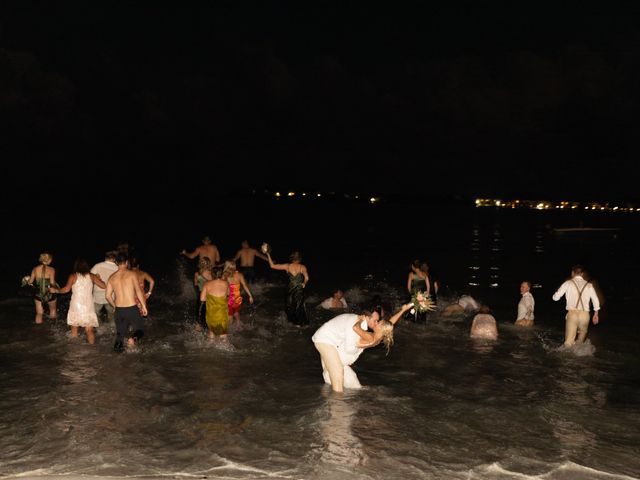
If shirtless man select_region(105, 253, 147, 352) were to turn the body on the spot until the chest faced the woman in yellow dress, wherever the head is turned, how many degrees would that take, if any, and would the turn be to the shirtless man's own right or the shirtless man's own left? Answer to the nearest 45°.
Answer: approximately 90° to the shirtless man's own right

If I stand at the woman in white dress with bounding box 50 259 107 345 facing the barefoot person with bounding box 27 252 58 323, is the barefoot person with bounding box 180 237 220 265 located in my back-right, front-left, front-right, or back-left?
front-right

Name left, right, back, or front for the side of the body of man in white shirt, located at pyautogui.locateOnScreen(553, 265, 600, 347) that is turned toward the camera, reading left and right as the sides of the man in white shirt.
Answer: back

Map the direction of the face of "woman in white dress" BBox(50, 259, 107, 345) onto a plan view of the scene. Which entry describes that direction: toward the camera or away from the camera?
away from the camera

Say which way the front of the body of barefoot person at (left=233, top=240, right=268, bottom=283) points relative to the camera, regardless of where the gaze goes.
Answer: away from the camera

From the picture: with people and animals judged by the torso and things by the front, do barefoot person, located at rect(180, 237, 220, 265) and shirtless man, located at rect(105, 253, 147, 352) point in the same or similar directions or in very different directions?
same or similar directions

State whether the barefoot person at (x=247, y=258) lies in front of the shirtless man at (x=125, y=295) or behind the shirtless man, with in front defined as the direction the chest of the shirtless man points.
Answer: in front

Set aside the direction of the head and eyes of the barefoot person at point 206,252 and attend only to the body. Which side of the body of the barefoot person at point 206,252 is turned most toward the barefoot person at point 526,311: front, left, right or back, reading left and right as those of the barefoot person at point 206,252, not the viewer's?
right

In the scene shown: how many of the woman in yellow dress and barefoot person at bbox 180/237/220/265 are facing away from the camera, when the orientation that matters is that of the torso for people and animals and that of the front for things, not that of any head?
2

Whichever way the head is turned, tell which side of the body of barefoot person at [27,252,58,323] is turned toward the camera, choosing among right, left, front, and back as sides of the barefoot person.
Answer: back

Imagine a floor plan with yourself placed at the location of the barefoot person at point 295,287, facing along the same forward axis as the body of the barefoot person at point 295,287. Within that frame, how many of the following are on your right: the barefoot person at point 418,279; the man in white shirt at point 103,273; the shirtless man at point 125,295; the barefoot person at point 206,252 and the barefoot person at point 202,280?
1

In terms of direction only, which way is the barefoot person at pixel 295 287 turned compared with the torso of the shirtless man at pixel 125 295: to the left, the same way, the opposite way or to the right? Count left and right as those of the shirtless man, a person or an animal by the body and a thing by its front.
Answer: the same way

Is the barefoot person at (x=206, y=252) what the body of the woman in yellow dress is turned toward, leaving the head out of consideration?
yes

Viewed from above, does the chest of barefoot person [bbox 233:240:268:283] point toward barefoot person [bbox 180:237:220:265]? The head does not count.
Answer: no

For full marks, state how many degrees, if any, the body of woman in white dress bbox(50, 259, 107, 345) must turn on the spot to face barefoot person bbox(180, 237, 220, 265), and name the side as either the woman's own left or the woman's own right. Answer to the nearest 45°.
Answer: approximately 45° to the woman's own right

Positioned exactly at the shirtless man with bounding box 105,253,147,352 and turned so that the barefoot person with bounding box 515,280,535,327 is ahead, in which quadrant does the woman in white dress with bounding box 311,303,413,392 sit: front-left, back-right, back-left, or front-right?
front-right

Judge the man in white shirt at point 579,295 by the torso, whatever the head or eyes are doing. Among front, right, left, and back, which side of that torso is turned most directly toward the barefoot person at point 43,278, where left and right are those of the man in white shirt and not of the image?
left

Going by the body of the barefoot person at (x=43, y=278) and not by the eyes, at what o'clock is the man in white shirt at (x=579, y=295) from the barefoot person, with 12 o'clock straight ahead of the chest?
The man in white shirt is roughly at 4 o'clock from the barefoot person.

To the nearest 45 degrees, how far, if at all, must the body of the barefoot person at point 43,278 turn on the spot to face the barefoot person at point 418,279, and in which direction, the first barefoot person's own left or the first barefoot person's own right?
approximately 90° to the first barefoot person's own right

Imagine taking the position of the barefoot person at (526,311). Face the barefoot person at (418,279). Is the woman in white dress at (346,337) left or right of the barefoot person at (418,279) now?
left

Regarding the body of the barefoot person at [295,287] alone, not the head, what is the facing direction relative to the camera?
away from the camera
